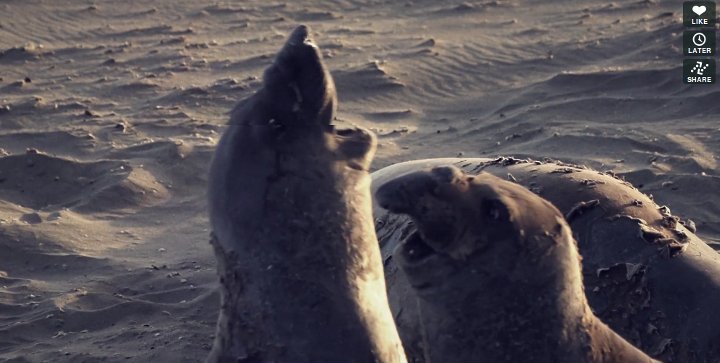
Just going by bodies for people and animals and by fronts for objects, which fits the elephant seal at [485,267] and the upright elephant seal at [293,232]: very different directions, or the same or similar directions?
very different directions

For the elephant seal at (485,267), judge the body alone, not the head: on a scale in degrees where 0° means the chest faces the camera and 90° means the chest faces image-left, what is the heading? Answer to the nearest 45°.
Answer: approximately 90°

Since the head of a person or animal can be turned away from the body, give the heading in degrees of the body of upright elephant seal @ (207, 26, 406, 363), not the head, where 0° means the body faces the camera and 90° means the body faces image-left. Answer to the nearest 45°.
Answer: approximately 270°

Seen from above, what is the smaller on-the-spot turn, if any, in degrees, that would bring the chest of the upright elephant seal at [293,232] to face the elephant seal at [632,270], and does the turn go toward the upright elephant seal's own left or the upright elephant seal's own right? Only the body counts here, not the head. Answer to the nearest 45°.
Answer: approximately 45° to the upright elephant seal's own left

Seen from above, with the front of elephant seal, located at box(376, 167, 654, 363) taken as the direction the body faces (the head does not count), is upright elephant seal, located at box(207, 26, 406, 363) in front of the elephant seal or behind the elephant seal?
in front

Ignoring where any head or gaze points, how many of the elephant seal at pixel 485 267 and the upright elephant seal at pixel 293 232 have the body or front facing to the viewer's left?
1
